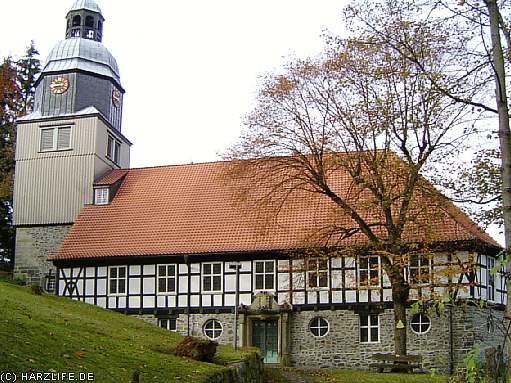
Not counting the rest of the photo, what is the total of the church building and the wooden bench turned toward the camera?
2

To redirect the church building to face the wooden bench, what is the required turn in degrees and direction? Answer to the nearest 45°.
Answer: approximately 45° to its left

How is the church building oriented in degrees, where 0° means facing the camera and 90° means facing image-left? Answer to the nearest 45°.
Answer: approximately 0°
